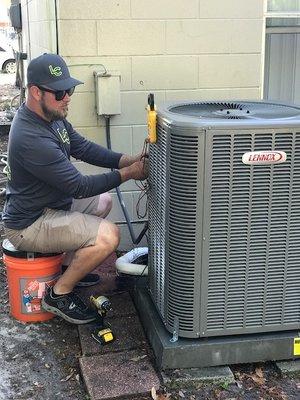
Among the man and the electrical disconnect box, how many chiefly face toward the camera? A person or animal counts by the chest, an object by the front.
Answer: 1

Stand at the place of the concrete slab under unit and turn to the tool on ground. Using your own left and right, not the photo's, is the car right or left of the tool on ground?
right

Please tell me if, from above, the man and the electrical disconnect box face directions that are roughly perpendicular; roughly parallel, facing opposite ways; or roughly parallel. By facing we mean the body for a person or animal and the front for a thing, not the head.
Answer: roughly perpendicular

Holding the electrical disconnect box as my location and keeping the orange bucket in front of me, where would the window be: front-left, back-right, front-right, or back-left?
back-left

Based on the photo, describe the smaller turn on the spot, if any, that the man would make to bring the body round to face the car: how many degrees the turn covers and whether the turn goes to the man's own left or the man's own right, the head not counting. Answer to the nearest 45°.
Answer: approximately 90° to the man's own left

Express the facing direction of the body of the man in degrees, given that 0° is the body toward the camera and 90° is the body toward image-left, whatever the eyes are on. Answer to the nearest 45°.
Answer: approximately 270°
